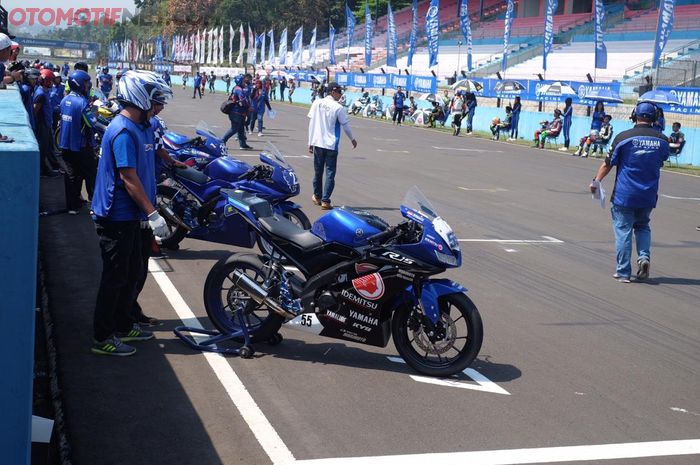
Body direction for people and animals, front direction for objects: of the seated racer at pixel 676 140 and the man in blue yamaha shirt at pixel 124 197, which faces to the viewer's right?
the man in blue yamaha shirt

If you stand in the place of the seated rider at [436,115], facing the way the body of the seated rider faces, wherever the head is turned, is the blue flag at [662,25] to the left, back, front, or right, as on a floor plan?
left

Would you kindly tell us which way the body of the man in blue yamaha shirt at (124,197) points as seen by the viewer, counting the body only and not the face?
to the viewer's right

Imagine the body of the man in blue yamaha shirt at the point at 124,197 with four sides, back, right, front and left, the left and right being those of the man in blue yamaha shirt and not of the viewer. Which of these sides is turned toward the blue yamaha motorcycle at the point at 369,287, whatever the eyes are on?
front

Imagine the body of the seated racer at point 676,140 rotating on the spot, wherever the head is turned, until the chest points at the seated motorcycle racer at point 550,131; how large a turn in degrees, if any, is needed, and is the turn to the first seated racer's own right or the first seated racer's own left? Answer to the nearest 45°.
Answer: approximately 90° to the first seated racer's own right

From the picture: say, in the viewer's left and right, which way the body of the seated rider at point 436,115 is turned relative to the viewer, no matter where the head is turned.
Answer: facing the viewer and to the left of the viewer

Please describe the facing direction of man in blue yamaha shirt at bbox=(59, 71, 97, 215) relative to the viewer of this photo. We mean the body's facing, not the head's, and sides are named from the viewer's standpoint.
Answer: facing away from the viewer and to the right of the viewer

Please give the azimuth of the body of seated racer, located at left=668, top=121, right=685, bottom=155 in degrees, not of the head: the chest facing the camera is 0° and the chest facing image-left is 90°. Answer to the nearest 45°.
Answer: approximately 45°

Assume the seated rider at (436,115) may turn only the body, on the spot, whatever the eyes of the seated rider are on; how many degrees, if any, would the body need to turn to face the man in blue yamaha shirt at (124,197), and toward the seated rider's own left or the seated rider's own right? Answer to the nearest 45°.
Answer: approximately 45° to the seated rider's own left

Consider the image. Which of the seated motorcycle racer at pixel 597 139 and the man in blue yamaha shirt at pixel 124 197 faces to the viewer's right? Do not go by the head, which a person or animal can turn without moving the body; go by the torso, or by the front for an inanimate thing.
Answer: the man in blue yamaha shirt

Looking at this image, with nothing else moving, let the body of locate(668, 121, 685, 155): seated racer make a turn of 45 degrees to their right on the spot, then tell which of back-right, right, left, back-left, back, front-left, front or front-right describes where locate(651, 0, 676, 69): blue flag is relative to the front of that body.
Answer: right

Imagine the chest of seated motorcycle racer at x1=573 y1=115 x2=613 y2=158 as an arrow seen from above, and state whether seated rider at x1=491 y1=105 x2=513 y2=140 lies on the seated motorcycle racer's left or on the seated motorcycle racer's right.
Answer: on the seated motorcycle racer's right

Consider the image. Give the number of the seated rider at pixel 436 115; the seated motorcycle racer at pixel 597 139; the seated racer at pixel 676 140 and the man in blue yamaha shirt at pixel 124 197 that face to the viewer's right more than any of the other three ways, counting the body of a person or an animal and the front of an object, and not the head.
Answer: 1
